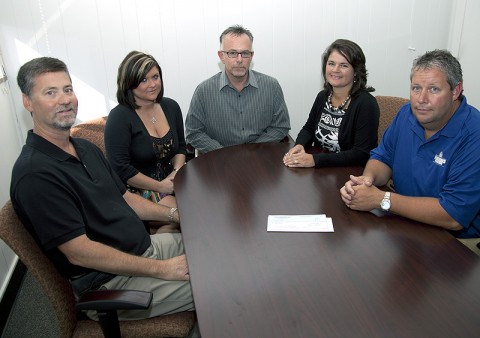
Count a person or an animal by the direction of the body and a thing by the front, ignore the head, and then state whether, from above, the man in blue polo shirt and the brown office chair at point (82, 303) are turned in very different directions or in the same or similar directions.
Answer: very different directions

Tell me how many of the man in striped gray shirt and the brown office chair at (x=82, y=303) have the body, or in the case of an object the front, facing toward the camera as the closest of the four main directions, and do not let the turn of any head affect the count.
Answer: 1

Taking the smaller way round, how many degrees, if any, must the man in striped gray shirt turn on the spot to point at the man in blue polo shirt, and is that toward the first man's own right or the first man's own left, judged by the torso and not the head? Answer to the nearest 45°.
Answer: approximately 45° to the first man's own left

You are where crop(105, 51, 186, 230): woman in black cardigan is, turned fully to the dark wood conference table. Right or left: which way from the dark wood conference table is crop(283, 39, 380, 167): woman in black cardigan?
left

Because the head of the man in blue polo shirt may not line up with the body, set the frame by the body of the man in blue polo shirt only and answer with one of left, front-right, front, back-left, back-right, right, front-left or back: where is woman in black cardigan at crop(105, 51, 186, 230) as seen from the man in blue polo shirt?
front-right

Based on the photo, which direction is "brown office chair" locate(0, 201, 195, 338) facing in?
to the viewer's right

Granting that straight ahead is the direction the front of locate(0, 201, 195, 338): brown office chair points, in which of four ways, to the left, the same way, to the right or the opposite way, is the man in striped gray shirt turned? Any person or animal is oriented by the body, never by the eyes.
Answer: to the right
